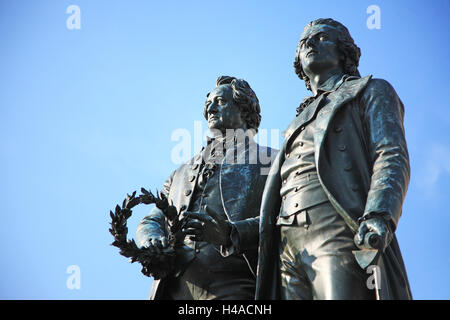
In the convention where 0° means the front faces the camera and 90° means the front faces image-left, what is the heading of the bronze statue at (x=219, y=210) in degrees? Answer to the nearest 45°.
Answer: approximately 45°

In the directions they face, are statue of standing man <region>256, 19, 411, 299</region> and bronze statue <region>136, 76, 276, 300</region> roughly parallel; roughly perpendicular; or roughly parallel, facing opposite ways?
roughly parallel

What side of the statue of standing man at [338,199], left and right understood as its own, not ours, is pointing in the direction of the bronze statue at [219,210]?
right

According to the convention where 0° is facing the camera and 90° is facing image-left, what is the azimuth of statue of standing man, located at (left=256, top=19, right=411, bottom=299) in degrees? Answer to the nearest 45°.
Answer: approximately 45°

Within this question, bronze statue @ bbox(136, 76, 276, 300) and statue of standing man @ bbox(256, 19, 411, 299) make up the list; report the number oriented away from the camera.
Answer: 0

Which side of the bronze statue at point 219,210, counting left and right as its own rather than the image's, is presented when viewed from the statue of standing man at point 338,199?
left
